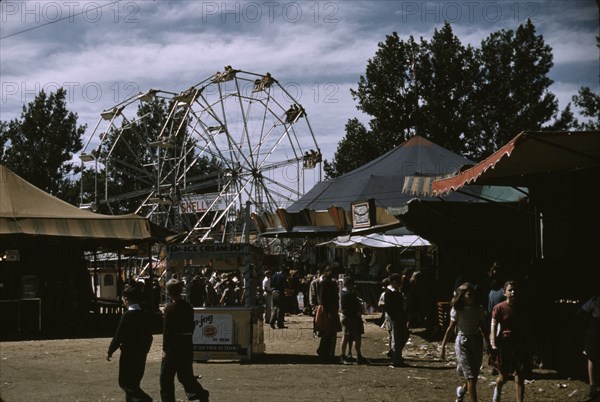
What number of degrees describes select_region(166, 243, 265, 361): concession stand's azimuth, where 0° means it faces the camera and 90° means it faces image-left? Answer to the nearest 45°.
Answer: approximately 0°

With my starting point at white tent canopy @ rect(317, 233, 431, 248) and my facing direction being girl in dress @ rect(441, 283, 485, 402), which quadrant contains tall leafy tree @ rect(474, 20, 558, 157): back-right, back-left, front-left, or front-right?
back-left

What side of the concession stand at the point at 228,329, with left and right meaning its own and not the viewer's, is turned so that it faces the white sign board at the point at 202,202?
back

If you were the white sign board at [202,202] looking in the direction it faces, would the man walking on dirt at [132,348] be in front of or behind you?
in front

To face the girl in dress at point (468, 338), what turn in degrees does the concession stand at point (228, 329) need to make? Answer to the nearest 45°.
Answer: approximately 45° to its left

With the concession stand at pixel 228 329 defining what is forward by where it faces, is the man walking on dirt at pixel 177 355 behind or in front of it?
in front

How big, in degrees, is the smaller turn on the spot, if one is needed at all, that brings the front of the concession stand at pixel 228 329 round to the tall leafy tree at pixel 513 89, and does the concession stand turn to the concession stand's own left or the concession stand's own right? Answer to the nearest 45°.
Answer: approximately 135° to the concession stand's own left

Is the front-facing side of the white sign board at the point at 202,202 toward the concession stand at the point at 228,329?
yes

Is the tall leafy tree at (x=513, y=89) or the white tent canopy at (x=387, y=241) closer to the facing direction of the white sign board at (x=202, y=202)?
the white tent canopy

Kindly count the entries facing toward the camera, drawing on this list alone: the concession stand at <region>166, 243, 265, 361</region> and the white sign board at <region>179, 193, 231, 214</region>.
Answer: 2

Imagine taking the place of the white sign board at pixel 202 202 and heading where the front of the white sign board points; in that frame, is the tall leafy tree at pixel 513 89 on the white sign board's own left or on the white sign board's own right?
on the white sign board's own left
